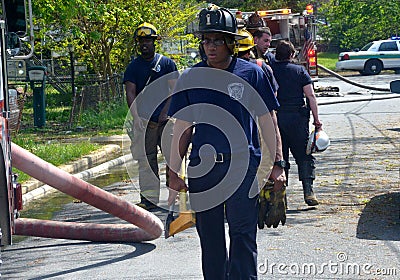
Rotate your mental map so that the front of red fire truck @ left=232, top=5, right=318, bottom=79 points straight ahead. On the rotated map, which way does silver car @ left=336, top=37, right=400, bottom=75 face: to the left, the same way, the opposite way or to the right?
to the right

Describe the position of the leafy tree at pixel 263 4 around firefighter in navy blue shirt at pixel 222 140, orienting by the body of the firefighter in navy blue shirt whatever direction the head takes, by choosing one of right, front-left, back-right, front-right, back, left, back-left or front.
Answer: back

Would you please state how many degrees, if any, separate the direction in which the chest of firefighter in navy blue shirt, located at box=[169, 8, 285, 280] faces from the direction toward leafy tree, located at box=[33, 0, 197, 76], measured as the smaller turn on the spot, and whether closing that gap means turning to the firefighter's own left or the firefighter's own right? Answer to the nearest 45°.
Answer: approximately 180°

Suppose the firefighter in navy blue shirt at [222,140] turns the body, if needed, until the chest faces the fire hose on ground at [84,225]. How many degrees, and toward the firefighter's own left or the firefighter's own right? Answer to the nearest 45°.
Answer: approximately 135° to the firefighter's own right

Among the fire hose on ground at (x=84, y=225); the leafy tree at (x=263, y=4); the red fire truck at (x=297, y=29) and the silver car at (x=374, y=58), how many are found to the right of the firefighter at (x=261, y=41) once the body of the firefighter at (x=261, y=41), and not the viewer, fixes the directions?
1

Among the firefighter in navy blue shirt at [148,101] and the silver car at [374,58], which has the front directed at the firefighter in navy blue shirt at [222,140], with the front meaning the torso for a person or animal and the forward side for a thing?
the firefighter in navy blue shirt at [148,101]

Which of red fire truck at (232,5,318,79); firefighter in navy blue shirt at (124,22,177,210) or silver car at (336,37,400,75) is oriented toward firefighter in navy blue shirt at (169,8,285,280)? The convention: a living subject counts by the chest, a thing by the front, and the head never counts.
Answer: firefighter in navy blue shirt at (124,22,177,210)

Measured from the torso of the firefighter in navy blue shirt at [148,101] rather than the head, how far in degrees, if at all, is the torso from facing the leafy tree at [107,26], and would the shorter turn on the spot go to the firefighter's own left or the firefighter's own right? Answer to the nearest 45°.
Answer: approximately 180°

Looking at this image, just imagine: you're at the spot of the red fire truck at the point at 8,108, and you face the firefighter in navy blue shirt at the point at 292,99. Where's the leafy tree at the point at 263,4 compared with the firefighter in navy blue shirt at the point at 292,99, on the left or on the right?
left

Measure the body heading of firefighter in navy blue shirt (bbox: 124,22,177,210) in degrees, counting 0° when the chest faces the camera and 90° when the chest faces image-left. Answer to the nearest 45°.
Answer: approximately 0°

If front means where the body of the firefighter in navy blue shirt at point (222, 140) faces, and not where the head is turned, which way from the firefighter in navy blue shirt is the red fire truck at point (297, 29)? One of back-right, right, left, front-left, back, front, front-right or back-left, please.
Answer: back
